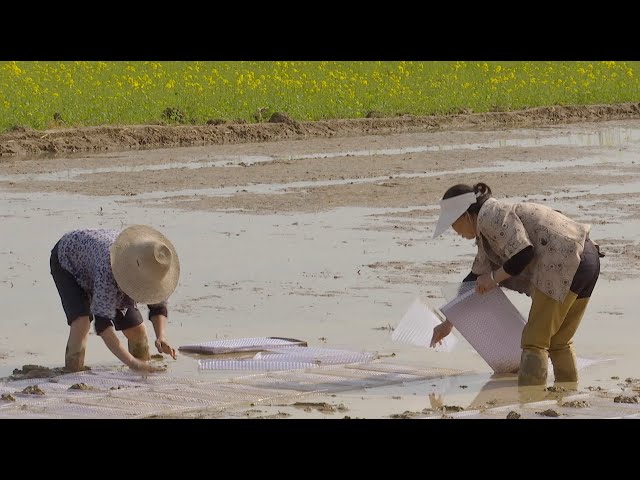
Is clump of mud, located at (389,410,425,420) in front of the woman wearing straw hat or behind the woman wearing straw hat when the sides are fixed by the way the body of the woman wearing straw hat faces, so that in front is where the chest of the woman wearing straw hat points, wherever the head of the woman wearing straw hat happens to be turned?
in front

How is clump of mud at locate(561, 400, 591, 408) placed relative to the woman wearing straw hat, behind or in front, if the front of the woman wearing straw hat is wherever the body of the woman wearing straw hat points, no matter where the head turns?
in front

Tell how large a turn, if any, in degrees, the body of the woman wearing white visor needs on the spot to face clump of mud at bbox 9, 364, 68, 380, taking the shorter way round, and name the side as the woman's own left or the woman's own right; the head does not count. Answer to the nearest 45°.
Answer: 0° — they already face it

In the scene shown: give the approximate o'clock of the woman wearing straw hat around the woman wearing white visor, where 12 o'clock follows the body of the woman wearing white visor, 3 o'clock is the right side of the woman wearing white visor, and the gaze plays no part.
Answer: The woman wearing straw hat is roughly at 12 o'clock from the woman wearing white visor.

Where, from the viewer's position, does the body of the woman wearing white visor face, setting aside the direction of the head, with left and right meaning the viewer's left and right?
facing to the left of the viewer

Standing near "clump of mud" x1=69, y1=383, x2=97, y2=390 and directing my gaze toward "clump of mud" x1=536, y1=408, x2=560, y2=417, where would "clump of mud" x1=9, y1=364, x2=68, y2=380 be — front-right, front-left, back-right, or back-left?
back-left

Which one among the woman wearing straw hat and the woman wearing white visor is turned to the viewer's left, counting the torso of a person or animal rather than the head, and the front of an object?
the woman wearing white visor

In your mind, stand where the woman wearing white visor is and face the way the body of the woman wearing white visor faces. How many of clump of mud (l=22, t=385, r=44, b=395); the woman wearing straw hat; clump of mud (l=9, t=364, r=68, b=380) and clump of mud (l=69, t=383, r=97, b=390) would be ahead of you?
4

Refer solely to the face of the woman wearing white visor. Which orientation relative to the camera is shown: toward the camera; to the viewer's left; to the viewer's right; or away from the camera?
to the viewer's left

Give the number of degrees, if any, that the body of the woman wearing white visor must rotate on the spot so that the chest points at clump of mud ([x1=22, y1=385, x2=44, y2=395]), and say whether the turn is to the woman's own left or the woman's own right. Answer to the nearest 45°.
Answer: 0° — they already face it

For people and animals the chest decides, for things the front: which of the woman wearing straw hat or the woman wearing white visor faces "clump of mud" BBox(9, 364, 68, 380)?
the woman wearing white visor

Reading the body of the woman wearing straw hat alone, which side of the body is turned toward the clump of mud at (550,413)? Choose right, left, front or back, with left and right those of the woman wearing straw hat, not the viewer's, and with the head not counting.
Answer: front

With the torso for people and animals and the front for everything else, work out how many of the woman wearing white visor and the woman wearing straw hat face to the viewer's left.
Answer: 1

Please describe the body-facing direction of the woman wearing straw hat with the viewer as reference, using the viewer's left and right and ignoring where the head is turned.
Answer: facing the viewer and to the right of the viewer
